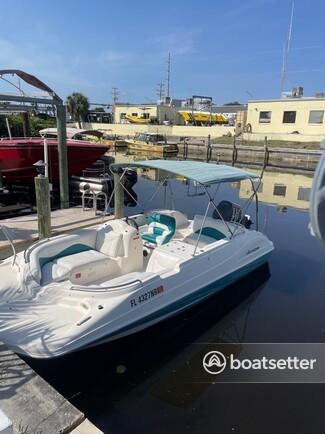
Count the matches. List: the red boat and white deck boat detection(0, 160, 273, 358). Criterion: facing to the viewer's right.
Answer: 1

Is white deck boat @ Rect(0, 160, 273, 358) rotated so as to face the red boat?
no

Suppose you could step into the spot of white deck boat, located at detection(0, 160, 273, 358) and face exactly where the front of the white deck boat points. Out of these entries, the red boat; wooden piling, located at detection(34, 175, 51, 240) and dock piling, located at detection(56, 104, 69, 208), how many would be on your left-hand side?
0

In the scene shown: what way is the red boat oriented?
to the viewer's right

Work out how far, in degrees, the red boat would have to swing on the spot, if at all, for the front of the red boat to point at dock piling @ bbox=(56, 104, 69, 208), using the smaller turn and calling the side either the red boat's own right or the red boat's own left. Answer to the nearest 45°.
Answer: approximately 90° to the red boat's own right

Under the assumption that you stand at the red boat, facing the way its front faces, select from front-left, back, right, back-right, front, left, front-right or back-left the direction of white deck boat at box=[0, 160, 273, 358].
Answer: right

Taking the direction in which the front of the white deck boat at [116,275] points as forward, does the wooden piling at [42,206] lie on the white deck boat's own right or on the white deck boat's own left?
on the white deck boat's own right

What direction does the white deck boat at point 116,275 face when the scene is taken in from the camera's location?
facing the viewer and to the left of the viewer

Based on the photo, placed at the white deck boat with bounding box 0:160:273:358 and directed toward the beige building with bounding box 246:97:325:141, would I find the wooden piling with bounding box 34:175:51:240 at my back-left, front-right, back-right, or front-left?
front-left

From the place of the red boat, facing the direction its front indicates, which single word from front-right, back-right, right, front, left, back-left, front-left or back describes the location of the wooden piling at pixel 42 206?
right

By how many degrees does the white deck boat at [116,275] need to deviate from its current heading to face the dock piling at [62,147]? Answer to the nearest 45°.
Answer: approximately 135° to its right

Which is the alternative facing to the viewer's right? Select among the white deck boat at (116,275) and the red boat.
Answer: the red boat
